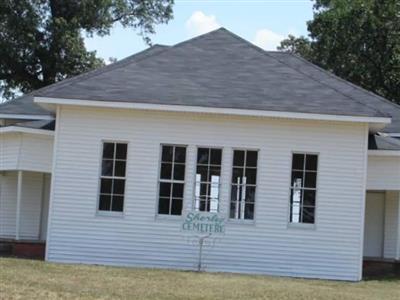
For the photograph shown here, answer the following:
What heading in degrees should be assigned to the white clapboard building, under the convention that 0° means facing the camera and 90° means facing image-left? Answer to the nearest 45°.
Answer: approximately 0°

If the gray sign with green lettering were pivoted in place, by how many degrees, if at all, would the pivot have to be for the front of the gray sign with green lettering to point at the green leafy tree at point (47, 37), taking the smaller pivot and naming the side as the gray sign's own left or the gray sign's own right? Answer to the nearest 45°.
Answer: approximately 135° to the gray sign's own right

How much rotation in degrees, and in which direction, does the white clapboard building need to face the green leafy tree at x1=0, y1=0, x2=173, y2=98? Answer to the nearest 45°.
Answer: approximately 135° to its right

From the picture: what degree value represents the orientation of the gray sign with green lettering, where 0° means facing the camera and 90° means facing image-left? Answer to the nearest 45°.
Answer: approximately 0°

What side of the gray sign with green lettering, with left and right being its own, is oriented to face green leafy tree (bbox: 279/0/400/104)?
back
